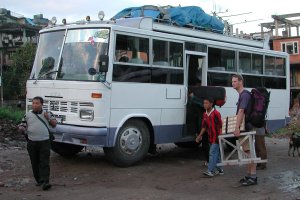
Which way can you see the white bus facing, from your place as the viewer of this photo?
facing the viewer and to the left of the viewer

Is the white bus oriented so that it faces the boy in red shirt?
no

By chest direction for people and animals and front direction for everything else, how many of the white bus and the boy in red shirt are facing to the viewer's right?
0

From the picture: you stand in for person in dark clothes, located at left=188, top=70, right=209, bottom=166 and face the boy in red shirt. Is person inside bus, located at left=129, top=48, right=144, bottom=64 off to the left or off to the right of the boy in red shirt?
right
